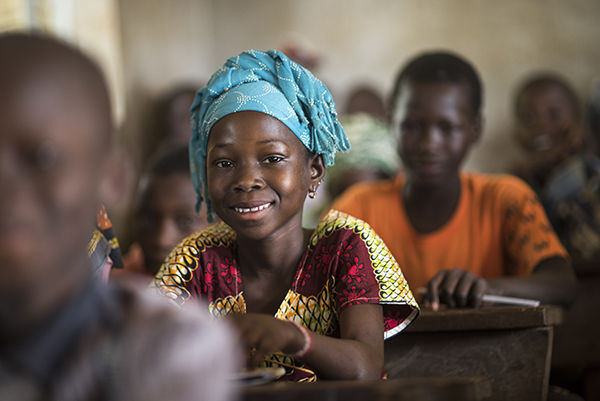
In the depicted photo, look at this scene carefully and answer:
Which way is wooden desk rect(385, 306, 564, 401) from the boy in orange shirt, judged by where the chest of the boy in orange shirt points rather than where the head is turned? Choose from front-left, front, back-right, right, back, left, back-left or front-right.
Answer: front

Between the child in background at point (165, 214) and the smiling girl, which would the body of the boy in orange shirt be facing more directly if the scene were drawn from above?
the smiling girl

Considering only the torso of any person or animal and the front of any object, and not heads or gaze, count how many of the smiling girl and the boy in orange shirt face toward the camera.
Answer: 2

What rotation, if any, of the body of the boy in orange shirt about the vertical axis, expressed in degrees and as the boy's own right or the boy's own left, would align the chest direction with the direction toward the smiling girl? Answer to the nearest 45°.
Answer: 0° — they already face them

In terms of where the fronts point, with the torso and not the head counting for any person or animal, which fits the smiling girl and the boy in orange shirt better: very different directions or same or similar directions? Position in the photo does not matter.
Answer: same or similar directions

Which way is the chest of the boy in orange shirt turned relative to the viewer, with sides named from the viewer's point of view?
facing the viewer

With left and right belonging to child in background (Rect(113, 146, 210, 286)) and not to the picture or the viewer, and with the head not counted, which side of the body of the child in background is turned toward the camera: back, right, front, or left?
front

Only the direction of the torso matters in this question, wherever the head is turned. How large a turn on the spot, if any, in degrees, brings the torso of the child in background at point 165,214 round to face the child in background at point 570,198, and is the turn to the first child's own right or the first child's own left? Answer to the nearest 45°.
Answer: approximately 90° to the first child's own left

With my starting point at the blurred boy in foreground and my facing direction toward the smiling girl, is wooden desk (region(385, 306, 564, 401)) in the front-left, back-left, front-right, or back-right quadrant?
front-right

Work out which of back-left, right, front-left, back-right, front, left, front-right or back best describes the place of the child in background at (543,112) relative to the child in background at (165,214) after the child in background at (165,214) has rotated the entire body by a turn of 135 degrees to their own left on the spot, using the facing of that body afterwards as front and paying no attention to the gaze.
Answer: front

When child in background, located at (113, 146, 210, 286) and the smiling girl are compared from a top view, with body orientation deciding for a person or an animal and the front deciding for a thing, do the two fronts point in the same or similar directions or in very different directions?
same or similar directions

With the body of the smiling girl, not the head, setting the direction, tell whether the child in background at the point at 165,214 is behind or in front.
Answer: behind
